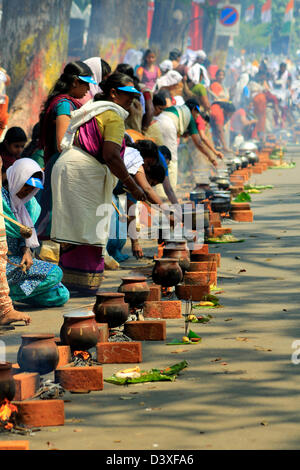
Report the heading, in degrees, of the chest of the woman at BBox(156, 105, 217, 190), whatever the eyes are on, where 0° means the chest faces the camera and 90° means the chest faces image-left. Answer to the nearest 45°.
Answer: approximately 270°

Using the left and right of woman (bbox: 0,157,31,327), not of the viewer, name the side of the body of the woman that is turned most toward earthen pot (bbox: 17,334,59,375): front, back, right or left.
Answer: right

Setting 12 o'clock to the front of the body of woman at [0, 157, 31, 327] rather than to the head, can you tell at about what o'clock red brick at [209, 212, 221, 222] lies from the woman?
The red brick is roughly at 10 o'clock from the woman.

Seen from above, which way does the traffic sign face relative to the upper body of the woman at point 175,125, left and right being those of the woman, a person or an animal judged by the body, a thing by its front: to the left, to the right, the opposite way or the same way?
to the right

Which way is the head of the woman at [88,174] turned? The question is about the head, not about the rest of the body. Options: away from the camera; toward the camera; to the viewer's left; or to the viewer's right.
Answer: to the viewer's right

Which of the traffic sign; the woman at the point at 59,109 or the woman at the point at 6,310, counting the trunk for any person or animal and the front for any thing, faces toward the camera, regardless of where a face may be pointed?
the traffic sign

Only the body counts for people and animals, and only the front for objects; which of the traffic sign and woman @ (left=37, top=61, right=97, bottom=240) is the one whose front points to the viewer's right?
the woman

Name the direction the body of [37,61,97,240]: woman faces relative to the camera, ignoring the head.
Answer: to the viewer's right

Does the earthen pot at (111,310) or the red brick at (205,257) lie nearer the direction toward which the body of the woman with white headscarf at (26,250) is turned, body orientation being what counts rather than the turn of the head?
the earthen pot

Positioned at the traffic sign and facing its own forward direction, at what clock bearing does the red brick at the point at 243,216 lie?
The red brick is roughly at 12 o'clock from the traffic sign.

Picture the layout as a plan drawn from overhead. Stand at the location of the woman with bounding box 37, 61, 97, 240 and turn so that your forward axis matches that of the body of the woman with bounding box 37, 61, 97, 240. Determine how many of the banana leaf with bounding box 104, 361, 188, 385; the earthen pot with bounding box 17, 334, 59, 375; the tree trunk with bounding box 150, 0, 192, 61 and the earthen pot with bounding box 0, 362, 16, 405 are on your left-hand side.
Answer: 1

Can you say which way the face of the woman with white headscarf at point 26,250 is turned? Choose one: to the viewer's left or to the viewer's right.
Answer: to the viewer's right

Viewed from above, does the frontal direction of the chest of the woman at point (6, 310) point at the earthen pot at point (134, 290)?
yes
